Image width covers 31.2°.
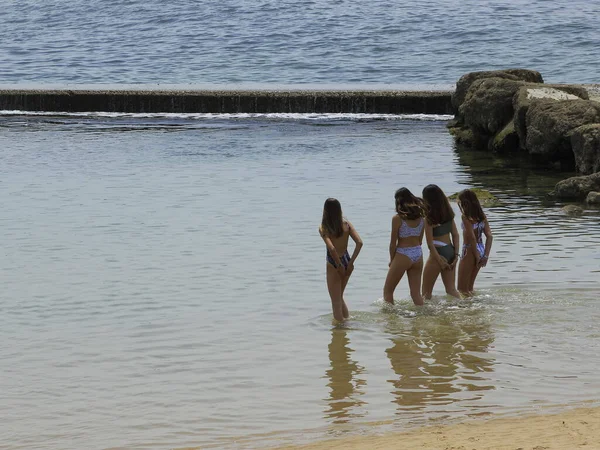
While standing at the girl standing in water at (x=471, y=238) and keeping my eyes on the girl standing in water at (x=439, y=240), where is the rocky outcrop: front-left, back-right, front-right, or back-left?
back-right

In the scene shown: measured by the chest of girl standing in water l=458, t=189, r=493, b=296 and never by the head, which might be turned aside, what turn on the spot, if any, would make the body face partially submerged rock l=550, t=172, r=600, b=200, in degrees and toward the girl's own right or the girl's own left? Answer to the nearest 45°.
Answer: approximately 45° to the girl's own right

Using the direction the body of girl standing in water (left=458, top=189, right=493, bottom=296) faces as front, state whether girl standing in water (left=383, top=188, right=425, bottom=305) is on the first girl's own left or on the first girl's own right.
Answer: on the first girl's own left

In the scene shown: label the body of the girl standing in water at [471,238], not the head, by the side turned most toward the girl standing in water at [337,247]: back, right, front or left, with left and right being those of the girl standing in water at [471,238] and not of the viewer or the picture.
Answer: left

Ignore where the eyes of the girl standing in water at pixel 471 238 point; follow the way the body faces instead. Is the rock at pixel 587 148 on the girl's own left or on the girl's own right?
on the girl's own right

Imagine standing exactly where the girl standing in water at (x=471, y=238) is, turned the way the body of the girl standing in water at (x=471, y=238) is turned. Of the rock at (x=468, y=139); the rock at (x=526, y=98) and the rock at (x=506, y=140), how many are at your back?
0

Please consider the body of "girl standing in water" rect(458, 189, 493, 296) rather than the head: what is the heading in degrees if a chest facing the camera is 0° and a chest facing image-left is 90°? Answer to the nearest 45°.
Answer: approximately 135°

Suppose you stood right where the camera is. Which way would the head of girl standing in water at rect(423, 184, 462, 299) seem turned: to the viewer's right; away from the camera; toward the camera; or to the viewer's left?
away from the camera

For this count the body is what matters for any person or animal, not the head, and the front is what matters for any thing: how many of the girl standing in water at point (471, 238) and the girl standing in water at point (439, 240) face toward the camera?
0

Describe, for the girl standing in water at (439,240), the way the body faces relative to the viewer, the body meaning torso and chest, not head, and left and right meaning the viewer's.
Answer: facing away from the viewer and to the left of the viewer

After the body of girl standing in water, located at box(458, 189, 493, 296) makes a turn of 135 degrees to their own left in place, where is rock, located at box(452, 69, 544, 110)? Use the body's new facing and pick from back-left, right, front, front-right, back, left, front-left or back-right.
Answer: back

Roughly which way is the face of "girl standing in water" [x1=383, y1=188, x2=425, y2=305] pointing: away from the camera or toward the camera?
away from the camera

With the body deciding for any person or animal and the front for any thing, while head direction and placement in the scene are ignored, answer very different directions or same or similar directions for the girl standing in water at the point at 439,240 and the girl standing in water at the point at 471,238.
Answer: same or similar directions

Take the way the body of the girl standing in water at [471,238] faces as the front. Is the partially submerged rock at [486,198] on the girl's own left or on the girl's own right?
on the girl's own right

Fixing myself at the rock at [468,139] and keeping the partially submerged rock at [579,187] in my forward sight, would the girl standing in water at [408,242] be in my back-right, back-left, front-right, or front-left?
front-right

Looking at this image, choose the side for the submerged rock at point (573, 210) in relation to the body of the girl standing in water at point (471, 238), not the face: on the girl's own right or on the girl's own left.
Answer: on the girl's own right

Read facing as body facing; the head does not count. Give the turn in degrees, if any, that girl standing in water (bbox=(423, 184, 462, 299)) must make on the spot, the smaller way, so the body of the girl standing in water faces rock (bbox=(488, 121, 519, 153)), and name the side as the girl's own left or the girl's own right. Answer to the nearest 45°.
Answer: approximately 45° to the girl's own right

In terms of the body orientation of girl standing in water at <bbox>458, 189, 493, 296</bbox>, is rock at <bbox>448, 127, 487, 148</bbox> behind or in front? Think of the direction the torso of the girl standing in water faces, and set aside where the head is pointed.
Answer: in front

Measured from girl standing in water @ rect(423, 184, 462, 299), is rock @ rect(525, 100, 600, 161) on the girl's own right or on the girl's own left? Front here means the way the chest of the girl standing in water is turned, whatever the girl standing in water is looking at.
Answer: on the girl's own right

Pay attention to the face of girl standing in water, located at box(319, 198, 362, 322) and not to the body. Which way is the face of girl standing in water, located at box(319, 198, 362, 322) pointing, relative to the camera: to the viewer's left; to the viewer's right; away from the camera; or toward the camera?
away from the camera
